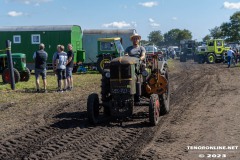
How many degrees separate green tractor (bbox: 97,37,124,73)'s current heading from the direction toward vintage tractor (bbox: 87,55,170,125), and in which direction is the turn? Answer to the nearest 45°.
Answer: approximately 45° to its right

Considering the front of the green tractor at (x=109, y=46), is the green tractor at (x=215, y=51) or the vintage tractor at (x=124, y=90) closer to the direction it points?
the vintage tractor

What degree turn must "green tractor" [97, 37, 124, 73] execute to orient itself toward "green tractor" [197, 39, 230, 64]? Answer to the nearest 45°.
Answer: approximately 90° to its left

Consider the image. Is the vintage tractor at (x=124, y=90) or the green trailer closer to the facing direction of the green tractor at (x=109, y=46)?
the vintage tractor

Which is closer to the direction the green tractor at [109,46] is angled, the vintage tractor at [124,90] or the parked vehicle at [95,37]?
the vintage tractor

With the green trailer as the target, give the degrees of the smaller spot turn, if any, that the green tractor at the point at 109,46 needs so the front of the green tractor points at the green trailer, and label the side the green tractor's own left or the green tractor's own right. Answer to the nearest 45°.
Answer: approximately 135° to the green tractor's own right
